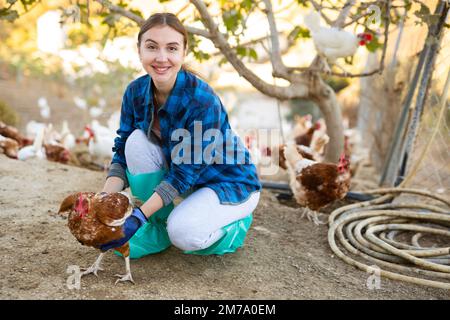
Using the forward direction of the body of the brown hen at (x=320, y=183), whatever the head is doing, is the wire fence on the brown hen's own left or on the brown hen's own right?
on the brown hen's own left

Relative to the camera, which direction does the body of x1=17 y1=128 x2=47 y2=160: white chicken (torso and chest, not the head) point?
to the viewer's left

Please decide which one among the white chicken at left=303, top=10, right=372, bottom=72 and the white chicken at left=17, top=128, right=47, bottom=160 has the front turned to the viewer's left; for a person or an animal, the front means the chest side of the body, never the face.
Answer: the white chicken at left=17, top=128, right=47, bottom=160

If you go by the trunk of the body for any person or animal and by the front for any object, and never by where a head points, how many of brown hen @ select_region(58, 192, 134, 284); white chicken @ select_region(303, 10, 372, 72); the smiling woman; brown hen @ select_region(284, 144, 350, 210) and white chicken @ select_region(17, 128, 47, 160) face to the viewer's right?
2

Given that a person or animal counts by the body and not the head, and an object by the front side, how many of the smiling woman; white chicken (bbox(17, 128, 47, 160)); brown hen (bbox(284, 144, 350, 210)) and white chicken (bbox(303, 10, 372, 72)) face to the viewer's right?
2

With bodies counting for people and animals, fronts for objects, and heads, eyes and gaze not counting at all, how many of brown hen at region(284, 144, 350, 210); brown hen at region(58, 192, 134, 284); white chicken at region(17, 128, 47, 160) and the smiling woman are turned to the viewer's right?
1

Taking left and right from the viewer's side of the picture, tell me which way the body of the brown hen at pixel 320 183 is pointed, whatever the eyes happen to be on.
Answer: facing to the right of the viewer

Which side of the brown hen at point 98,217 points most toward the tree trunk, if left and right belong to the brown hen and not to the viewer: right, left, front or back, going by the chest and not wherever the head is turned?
back

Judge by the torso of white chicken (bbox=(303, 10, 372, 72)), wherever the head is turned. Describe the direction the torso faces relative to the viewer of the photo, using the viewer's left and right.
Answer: facing to the right of the viewer

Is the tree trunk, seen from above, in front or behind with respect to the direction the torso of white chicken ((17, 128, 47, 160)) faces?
behind

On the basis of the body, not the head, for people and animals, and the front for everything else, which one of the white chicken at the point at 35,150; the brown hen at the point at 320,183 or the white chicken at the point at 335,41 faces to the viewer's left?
the white chicken at the point at 35,150

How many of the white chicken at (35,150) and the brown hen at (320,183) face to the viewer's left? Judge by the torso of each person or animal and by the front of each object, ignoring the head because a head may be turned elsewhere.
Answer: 1

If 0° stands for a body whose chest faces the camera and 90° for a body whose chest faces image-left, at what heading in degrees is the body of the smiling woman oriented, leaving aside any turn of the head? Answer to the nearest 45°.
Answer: approximately 45°

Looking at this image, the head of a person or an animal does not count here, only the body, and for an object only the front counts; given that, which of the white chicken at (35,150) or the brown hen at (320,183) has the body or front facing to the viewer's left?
the white chicken
